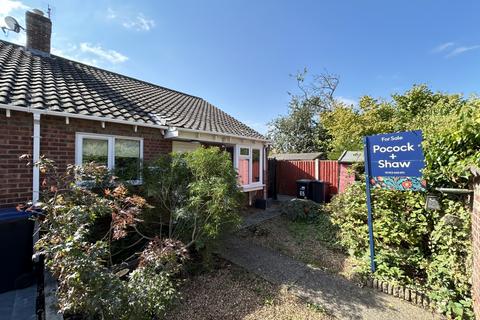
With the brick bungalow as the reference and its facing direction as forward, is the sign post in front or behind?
in front

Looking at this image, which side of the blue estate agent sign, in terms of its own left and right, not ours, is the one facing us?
front

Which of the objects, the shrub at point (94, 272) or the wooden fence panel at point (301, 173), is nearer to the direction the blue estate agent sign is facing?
the shrub

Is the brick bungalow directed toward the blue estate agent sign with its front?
yes

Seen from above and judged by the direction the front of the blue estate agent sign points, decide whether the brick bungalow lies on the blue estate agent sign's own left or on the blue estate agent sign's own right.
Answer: on the blue estate agent sign's own right

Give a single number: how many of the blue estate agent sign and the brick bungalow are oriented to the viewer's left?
0

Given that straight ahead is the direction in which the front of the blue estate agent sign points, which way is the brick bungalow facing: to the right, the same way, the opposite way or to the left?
to the left

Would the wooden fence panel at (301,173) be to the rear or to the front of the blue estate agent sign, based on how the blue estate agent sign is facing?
to the rear

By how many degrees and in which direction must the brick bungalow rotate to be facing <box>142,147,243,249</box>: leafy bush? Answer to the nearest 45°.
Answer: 0° — it already faces it

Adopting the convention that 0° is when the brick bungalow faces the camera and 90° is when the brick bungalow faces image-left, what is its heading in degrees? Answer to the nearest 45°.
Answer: approximately 315°

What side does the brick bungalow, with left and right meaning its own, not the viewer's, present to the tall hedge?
front
